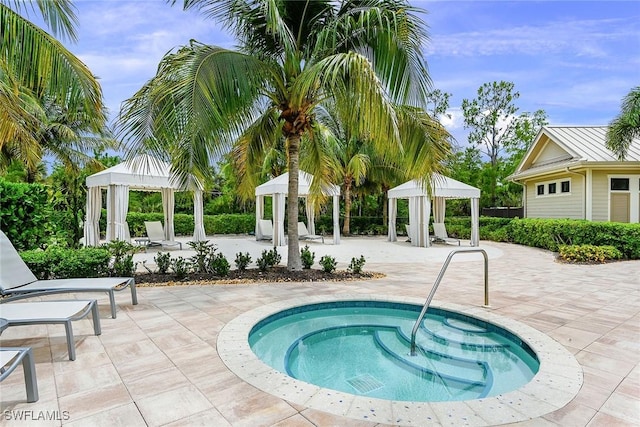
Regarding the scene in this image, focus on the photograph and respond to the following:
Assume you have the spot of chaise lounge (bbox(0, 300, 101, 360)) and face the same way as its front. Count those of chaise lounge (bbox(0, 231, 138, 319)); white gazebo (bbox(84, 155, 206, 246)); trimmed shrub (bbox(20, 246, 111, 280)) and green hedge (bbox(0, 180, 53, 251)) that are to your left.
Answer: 4

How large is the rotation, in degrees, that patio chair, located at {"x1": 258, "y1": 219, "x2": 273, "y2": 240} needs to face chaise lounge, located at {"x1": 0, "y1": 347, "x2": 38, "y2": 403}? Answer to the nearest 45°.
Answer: approximately 45° to its right

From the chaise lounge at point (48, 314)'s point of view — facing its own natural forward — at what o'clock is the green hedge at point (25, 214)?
The green hedge is roughly at 9 o'clock from the chaise lounge.

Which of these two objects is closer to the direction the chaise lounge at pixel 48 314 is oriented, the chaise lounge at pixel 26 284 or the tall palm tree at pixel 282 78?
the tall palm tree

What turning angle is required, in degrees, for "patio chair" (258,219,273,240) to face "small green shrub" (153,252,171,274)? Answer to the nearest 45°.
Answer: approximately 45° to its right

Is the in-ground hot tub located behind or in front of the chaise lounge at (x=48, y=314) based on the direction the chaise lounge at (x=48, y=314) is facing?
in front

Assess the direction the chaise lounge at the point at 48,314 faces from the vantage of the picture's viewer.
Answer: facing to the right of the viewer

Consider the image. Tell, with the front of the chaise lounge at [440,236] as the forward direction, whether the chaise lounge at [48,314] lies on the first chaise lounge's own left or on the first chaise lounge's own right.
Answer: on the first chaise lounge's own right

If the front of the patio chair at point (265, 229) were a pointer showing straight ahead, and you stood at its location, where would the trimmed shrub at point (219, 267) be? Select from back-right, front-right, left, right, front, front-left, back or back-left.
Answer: front-right

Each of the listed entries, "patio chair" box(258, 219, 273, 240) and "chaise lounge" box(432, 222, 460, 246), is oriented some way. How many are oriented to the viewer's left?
0

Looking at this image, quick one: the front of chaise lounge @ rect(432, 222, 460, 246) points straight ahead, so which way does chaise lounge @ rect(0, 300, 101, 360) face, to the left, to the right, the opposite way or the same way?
to the left

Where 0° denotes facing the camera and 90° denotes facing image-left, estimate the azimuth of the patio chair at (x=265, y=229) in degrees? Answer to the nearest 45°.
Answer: approximately 315°

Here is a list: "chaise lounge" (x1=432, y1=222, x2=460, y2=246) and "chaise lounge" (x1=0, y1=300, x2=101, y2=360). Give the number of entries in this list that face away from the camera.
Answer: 0

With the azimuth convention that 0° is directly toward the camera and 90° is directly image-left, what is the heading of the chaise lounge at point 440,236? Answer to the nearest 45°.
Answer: approximately 315°

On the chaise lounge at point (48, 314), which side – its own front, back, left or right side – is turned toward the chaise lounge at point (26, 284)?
left

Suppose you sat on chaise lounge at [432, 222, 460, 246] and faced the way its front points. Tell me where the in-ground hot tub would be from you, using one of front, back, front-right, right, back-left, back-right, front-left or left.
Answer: front-right
